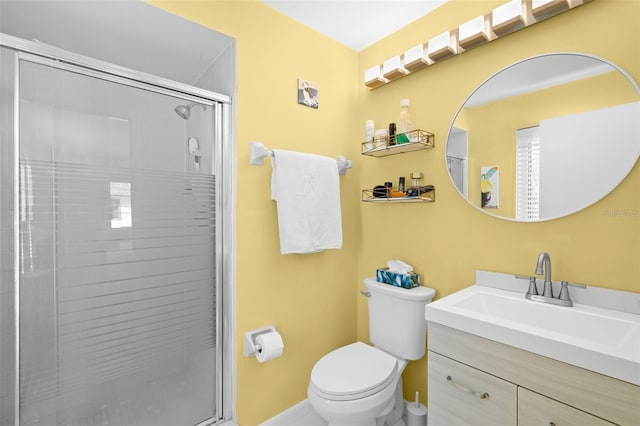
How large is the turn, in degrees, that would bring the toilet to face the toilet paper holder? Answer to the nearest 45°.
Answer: approximately 45° to its right

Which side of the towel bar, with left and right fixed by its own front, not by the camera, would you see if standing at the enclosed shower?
right

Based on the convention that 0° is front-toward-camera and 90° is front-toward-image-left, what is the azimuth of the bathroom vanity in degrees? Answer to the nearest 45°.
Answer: approximately 45°

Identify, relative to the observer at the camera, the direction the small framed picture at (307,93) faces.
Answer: facing the viewer and to the right of the viewer

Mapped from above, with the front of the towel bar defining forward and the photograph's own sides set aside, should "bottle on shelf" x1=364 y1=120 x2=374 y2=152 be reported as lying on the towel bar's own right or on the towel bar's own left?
on the towel bar's own left

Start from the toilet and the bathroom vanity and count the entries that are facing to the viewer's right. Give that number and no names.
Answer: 0

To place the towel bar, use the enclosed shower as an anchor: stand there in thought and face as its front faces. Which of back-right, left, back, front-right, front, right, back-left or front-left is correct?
front-left

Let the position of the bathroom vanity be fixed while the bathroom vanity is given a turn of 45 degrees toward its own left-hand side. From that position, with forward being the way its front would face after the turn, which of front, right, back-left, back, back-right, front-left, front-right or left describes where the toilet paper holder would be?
right
